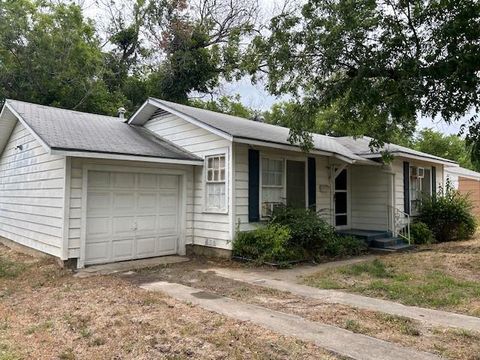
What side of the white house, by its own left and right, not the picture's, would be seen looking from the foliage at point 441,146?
left

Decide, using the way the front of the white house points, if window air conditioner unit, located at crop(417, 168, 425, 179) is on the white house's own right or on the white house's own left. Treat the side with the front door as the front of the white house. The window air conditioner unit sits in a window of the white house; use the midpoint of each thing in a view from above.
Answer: on the white house's own left

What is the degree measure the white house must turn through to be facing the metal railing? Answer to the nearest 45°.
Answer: approximately 45° to its left

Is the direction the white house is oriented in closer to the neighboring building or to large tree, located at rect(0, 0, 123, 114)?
the neighboring building

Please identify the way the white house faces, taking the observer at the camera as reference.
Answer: facing the viewer and to the right of the viewer

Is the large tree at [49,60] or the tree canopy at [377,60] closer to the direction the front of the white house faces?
the tree canopy

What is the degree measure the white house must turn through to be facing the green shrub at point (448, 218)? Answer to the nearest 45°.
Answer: approximately 45° to its left

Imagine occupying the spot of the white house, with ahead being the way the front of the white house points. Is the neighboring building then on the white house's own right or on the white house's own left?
on the white house's own left

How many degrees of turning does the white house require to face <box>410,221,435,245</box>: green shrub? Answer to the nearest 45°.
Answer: approximately 45° to its left

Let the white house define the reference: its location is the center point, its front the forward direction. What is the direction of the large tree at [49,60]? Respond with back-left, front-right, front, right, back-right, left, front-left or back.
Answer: back
